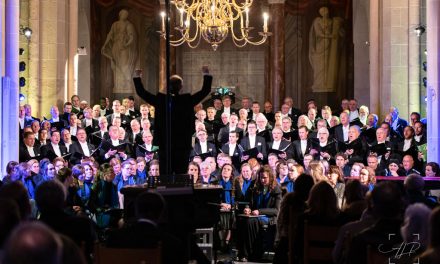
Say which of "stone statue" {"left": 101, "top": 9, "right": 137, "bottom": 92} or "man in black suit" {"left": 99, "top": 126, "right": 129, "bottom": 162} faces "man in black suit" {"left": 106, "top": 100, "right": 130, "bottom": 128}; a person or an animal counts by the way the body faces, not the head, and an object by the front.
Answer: the stone statue

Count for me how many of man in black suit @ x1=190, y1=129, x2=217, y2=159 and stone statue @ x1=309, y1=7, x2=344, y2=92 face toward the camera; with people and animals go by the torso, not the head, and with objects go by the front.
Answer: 2

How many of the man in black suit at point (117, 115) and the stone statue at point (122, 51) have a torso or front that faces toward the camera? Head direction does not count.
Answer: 2

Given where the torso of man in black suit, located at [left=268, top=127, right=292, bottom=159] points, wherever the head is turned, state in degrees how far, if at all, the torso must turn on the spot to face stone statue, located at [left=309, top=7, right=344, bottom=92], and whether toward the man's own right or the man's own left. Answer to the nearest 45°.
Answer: approximately 135° to the man's own right
